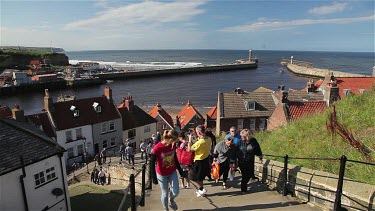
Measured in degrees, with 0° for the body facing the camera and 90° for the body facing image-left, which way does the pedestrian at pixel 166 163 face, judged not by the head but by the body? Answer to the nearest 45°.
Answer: approximately 315°

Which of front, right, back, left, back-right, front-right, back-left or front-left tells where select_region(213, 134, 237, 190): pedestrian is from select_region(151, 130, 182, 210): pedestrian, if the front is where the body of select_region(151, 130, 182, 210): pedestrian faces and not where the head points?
left

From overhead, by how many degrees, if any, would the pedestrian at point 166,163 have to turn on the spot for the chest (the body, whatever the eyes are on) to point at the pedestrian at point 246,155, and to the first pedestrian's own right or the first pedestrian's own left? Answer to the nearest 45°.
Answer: approximately 90° to the first pedestrian's own left

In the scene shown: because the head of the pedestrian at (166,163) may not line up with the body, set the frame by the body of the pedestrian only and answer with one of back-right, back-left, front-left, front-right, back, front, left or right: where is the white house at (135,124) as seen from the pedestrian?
back-left

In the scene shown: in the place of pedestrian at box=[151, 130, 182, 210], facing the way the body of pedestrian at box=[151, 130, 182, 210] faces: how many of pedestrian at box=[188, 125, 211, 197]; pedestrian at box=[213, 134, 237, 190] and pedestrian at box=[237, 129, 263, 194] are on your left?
3

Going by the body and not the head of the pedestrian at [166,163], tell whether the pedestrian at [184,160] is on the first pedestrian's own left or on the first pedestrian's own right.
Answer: on the first pedestrian's own left

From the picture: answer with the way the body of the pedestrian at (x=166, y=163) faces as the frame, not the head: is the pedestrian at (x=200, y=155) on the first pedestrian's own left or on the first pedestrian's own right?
on the first pedestrian's own left

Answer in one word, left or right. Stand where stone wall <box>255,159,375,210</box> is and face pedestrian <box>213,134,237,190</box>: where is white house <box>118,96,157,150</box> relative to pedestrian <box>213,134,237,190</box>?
right

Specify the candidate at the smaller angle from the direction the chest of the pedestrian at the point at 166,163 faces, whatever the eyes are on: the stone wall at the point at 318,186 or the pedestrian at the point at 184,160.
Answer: the stone wall

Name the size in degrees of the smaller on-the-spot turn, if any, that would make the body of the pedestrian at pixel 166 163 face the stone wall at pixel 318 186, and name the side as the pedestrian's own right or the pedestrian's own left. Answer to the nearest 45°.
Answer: approximately 45° to the pedestrian's own left
